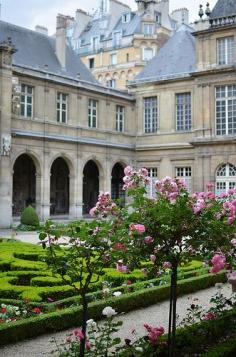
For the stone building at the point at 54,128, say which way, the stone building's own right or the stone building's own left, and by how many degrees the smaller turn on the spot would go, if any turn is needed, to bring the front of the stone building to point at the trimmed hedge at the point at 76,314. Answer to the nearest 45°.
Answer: approximately 45° to the stone building's own right

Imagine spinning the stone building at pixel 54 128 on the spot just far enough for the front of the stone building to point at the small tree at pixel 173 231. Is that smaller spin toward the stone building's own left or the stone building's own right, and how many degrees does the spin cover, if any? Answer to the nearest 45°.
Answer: approximately 45° to the stone building's own right

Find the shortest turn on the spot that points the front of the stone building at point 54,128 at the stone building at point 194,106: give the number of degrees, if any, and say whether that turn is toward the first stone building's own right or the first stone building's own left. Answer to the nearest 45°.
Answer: approximately 45° to the first stone building's own left

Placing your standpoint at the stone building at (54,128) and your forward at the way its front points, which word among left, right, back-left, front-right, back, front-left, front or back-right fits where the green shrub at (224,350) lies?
front-right

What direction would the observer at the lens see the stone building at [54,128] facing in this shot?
facing the viewer and to the right of the viewer

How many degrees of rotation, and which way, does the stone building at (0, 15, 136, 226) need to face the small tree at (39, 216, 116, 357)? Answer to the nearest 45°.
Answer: approximately 45° to its right
